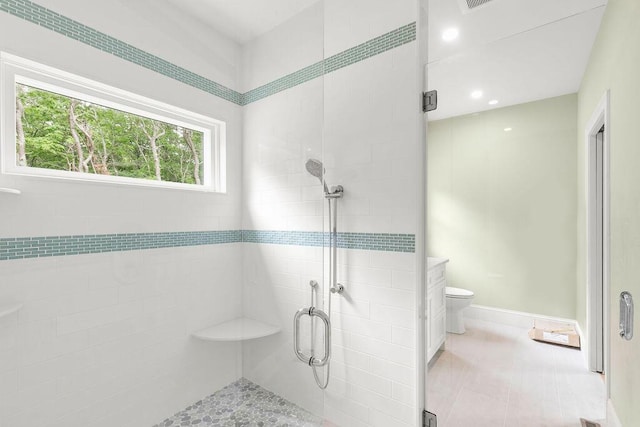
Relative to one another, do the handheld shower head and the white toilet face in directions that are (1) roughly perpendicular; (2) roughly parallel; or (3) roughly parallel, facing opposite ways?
roughly perpendicular

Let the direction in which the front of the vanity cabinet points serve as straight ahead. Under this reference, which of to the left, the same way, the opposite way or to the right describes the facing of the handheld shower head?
to the right

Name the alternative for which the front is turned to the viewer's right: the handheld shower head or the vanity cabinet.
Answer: the vanity cabinet

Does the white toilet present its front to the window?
no

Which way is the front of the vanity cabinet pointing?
to the viewer's right

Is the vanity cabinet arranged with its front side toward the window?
no

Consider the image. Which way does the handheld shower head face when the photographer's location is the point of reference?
facing the viewer and to the left of the viewer

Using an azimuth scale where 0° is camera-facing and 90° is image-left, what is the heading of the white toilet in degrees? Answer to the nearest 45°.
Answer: approximately 270°

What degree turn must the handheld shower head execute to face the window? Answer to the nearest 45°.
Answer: approximately 45° to its right
